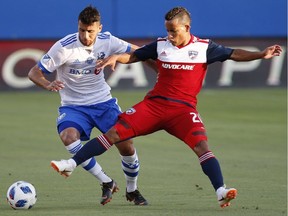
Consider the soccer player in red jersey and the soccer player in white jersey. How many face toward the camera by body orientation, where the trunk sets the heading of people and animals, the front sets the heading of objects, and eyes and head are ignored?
2

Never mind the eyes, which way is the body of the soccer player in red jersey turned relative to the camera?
toward the camera

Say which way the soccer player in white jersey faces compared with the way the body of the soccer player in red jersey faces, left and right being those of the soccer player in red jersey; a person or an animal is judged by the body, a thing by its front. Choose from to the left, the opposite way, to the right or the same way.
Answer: the same way

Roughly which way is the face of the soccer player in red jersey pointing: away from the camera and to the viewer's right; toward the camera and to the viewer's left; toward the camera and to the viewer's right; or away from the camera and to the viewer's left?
toward the camera and to the viewer's left

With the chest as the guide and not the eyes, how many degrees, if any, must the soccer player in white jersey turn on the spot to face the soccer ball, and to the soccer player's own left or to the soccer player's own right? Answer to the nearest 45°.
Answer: approximately 45° to the soccer player's own right

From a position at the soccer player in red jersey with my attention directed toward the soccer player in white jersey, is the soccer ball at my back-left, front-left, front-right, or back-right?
front-left

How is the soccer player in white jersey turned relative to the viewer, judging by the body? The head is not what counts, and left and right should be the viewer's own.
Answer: facing the viewer

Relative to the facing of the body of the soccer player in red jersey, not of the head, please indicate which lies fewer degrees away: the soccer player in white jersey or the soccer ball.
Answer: the soccer ball

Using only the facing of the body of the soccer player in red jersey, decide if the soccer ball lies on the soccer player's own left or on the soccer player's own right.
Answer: on the soccer player's own right
